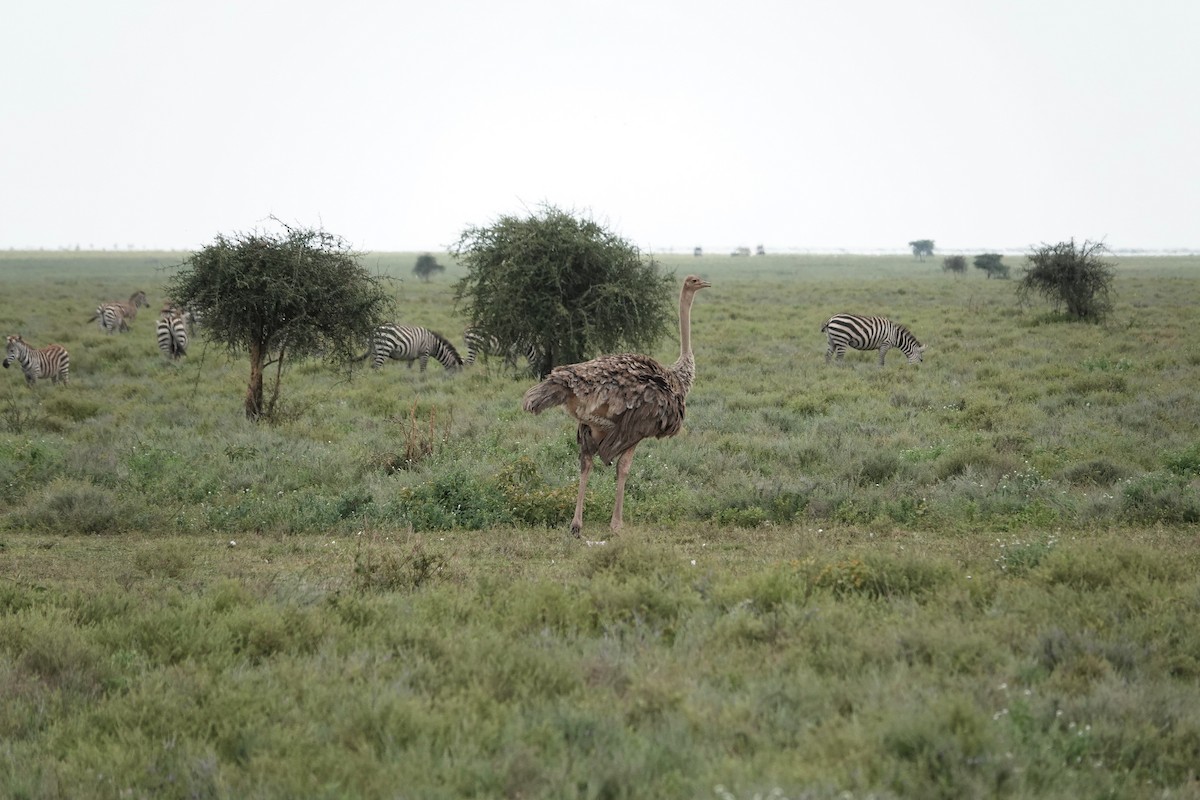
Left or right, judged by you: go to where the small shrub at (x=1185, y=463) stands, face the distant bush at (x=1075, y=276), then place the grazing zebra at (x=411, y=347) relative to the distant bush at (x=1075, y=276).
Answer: left

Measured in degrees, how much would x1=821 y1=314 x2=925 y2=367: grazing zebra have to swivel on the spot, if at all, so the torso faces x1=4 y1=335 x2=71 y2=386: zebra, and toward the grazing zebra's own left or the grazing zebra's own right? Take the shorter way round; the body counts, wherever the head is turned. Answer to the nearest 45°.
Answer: approximately 135° to the grazing zebra's own right

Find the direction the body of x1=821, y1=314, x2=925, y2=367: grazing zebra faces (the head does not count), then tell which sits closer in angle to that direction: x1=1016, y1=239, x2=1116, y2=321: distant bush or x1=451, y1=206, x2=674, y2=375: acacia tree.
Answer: the distant bush

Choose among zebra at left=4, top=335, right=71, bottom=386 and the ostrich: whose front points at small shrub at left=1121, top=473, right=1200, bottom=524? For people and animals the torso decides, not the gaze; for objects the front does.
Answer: the ostrich

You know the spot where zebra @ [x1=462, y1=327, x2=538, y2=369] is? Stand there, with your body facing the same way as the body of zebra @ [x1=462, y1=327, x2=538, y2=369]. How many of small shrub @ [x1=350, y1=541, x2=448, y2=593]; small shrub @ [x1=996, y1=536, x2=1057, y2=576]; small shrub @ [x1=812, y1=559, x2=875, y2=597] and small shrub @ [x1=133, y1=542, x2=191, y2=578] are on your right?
4

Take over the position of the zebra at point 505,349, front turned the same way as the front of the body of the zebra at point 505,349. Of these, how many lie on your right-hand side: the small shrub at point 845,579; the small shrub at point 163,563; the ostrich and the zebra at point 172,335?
3

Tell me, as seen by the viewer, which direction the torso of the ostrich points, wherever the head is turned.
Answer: to the viewer's right

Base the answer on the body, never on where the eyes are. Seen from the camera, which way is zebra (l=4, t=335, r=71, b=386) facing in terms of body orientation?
to the viewer's left

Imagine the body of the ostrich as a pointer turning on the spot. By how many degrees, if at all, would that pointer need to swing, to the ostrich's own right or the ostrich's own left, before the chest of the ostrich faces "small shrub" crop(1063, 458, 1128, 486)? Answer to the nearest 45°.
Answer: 0° — it already faces it

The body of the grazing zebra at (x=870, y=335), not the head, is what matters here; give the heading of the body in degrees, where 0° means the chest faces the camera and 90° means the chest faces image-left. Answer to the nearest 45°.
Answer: approximately 270°

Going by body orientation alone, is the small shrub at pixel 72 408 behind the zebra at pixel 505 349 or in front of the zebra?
behind

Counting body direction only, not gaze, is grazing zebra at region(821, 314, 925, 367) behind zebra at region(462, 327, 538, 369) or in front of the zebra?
in front

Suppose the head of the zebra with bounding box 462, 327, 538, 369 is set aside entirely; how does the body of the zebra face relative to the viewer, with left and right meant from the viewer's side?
facing to the right of the viewer

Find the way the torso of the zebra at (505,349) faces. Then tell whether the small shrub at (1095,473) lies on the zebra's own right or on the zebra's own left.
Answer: on the zebra's own right

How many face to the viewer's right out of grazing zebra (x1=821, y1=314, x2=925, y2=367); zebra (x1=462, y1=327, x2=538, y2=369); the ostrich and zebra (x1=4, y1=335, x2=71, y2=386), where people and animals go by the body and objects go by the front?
3

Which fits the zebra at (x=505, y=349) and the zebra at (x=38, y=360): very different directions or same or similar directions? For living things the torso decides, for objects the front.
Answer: very different directions
